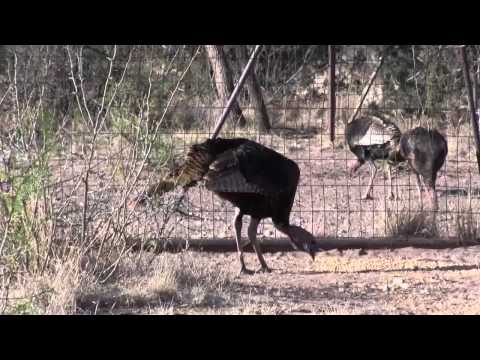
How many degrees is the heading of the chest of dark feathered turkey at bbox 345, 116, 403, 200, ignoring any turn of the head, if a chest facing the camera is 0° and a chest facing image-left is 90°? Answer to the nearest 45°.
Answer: approximately 90°

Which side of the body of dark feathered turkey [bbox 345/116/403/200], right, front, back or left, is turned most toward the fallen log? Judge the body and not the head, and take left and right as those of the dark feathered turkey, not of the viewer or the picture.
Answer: left

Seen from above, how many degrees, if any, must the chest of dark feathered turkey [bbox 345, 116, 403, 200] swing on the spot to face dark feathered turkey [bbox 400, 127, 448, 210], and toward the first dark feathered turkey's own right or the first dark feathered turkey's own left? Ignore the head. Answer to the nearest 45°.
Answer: approximately 135° to the first dark feathered turkey's own left

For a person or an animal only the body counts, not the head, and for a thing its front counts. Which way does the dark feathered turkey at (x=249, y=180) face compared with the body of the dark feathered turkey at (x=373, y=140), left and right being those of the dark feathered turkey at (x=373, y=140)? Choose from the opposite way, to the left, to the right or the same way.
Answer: the opposite way

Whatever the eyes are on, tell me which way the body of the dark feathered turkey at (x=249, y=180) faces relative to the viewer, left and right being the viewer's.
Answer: facing to the right of the viewer

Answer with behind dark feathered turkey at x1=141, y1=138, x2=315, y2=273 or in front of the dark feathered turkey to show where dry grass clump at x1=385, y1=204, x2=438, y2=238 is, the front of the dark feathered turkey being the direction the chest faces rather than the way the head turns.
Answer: in front

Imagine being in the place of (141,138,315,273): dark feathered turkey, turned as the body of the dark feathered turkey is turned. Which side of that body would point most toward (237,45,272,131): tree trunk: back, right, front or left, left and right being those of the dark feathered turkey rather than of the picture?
left

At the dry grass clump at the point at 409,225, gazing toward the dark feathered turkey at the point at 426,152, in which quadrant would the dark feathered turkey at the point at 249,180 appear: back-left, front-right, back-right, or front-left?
back-left

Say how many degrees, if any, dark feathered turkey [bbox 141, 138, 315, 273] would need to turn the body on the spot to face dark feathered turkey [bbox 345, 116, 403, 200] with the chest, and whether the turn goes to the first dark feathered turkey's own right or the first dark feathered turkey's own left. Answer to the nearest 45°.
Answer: approximately 45° to the first dark feathered turkey's own left

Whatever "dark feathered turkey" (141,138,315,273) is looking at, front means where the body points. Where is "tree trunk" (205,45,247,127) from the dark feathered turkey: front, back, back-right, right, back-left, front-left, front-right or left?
left

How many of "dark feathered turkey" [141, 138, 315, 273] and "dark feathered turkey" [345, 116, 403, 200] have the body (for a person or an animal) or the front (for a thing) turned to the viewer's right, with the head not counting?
1

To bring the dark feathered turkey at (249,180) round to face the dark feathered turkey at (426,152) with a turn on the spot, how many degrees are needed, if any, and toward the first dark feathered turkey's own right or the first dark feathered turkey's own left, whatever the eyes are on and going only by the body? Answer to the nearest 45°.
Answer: approximately 45° to the first dark feathered turkey's own left
